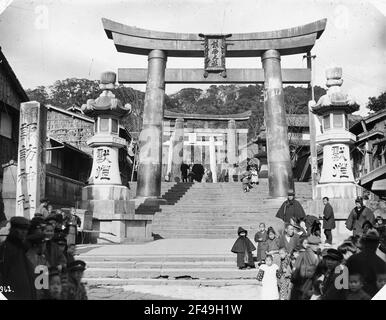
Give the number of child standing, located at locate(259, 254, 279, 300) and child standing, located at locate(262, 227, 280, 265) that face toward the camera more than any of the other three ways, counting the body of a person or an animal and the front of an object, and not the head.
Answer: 2

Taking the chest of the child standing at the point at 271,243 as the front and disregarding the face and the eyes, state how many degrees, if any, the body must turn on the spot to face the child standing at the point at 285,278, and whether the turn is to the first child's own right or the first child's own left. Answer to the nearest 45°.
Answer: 0° — they already face them

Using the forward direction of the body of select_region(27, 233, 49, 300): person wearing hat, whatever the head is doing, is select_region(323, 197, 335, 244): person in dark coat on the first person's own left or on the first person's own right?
on the first person's own left

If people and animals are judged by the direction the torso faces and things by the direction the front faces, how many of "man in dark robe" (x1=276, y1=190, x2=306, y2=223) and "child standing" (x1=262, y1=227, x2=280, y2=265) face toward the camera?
2

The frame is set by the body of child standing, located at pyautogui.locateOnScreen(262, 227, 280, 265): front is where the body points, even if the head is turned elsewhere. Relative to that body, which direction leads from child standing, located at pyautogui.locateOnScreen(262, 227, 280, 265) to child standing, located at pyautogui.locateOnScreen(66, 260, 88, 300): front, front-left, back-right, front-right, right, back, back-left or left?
front-right

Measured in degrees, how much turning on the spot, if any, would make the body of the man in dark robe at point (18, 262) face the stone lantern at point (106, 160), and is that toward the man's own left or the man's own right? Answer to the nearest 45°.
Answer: approximately 135° to the man's own left

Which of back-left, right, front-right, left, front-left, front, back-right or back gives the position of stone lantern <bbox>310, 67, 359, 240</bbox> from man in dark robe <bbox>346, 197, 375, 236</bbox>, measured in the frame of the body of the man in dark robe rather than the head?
back-right

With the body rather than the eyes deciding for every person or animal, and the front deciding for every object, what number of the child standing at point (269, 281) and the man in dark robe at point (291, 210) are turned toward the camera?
2

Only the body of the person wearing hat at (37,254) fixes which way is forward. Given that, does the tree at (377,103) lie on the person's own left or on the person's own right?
on the person's own left
